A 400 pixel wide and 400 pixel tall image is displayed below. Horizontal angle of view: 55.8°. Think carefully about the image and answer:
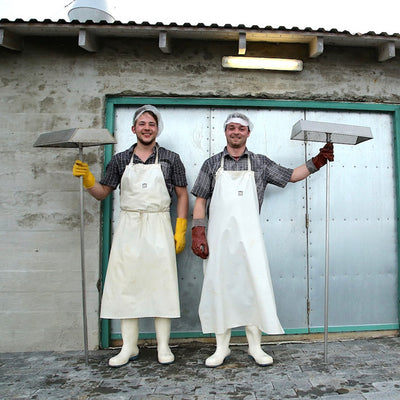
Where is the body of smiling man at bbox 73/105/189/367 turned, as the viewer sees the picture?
toward the camera

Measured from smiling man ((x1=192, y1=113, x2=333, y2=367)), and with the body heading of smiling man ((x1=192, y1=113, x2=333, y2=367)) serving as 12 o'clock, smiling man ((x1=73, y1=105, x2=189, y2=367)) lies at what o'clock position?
smiling man ((x1=73, y1=105, x2=189, y2=367)) is roughly at 3 o'clock from smiling man ((x1=192, y1=113, x2=333, y2=367)).

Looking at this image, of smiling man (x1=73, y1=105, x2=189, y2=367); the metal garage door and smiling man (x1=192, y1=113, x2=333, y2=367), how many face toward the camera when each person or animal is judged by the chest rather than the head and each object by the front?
3

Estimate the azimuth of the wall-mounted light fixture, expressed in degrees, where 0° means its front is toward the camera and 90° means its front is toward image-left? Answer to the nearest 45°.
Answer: approximately 0°
